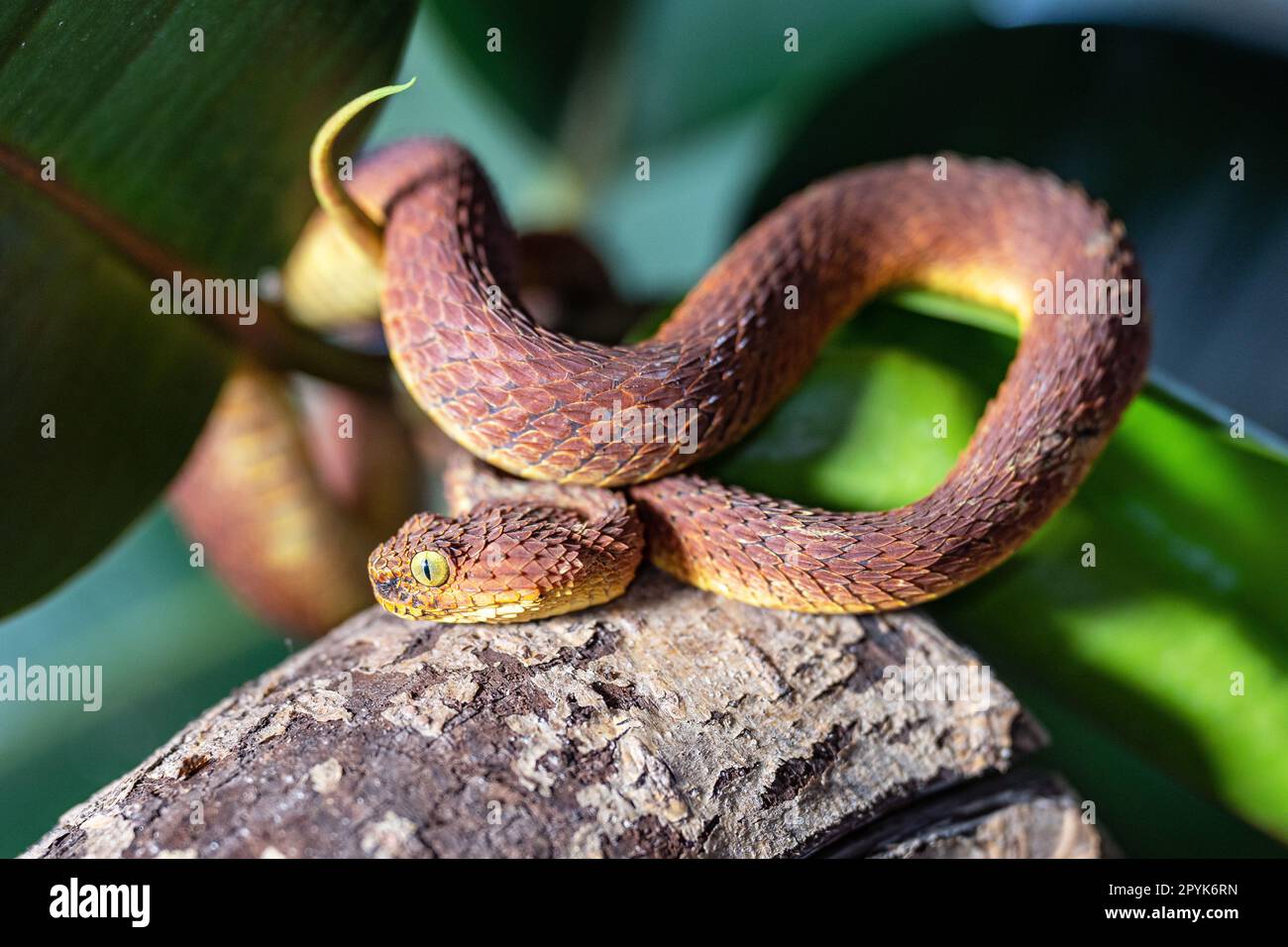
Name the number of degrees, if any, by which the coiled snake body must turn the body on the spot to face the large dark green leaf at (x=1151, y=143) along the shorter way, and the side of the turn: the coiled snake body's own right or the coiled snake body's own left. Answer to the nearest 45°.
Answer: approximately 135° to the coiled snake body's own right

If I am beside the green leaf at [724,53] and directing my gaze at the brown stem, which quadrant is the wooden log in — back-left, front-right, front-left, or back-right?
front-left

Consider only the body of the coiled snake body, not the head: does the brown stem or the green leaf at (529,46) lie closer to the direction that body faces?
the brown stem

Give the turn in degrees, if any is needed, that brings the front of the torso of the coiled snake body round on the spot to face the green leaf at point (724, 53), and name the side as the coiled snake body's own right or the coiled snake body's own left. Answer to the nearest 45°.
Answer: approximately 90° to the coiled snake body's own right

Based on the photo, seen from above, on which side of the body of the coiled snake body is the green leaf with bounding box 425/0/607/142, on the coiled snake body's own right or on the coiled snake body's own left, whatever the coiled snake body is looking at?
on the coiled snake body's own right

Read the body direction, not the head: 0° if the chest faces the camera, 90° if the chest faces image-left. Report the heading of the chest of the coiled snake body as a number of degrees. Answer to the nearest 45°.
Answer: approximately 90°
